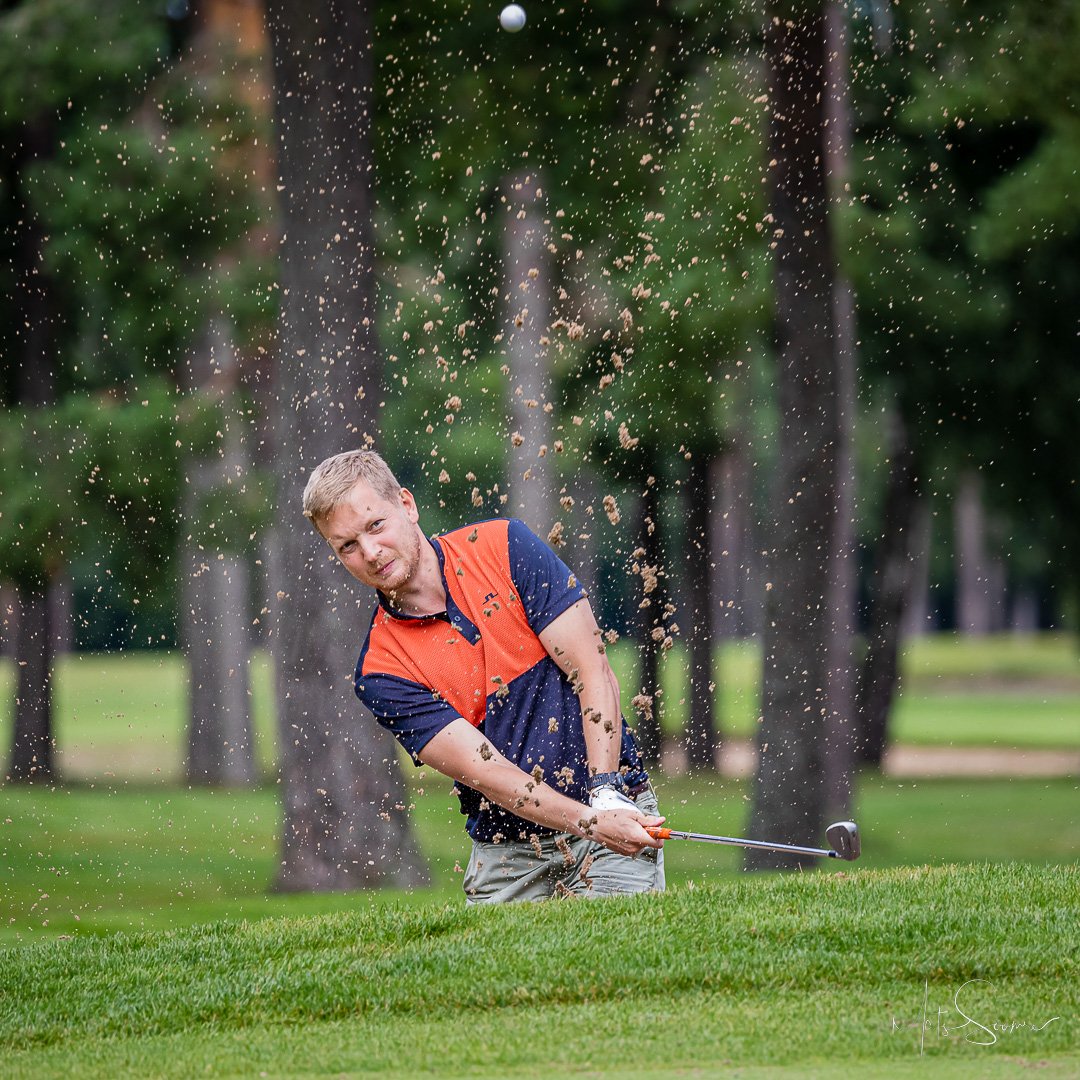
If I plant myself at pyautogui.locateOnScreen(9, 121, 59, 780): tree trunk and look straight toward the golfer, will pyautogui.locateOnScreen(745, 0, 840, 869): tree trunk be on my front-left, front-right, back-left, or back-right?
front-left

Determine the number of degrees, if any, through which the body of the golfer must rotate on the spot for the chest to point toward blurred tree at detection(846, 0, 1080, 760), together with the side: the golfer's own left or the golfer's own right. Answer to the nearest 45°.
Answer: approximately 180°

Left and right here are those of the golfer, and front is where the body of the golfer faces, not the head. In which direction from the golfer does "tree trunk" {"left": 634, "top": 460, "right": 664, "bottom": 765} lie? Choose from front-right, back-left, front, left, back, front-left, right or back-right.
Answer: back

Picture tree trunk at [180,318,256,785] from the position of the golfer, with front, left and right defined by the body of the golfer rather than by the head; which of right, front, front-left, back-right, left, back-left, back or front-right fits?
back

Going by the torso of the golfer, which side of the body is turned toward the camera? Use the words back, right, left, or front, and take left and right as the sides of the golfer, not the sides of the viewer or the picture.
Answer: front

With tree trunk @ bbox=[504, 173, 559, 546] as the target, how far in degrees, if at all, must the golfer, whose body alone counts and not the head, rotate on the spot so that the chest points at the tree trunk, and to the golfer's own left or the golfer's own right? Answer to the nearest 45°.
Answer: approximately 180°

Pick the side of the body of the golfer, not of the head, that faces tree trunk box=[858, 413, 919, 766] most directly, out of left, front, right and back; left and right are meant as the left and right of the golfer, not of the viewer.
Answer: back

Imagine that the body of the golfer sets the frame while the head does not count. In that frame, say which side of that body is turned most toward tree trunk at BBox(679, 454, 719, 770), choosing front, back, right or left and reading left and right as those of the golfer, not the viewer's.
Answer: back

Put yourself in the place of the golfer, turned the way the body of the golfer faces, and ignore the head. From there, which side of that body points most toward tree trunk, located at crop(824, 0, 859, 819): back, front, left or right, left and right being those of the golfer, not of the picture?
back

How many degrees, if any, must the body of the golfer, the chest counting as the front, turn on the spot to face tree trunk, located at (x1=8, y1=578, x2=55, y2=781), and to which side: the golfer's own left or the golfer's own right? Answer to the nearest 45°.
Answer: approximately 180°

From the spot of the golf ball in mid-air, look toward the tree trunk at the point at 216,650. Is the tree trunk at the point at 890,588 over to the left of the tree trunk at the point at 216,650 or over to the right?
right
